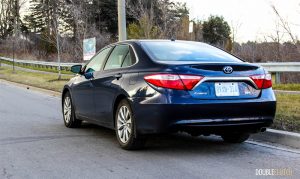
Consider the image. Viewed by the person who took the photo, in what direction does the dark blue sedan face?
facing away from the viewer and to the left of the viewer
